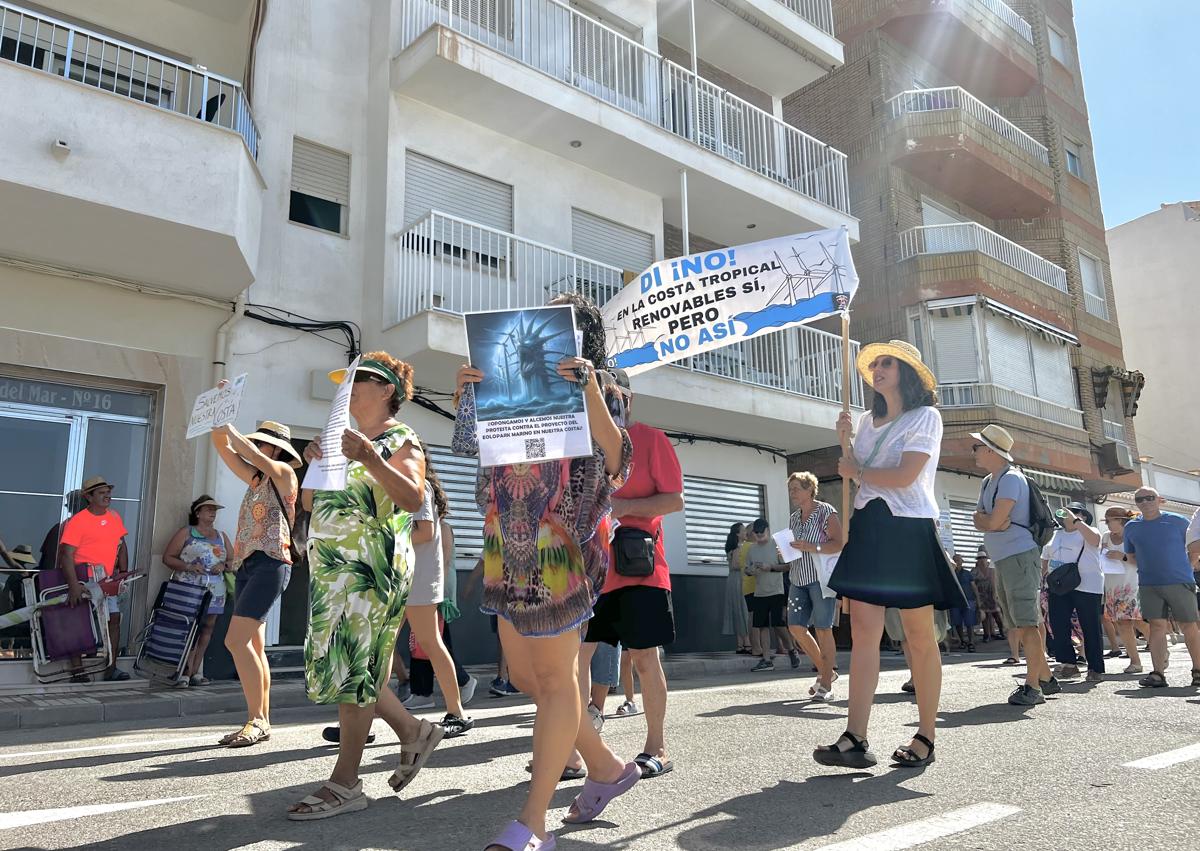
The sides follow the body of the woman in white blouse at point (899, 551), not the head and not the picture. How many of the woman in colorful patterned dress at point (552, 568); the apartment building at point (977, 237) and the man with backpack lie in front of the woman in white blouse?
1

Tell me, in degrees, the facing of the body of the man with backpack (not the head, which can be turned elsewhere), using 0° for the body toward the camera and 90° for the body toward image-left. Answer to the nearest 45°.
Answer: approximately 90°

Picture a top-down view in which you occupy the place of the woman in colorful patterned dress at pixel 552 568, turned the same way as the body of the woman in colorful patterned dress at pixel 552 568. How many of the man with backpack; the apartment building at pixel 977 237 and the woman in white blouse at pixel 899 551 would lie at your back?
3

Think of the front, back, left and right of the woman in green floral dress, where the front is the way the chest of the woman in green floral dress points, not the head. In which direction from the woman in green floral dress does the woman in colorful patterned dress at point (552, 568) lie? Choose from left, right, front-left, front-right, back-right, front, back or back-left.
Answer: left

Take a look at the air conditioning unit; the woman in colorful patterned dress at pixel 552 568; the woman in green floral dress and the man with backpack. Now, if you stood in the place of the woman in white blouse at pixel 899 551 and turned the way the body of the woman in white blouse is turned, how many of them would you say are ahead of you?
2

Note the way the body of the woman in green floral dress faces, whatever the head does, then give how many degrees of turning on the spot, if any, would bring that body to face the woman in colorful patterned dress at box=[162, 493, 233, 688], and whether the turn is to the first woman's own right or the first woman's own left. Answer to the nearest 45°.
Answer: approximately 135° to the first woman's own right

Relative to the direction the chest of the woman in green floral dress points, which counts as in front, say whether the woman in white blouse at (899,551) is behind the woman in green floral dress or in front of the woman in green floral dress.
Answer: behind

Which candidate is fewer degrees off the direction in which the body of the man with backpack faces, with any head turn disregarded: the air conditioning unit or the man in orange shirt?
the man in orange shirt

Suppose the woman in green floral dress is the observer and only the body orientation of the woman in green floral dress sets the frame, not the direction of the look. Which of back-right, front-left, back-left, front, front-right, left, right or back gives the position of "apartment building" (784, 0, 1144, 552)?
back

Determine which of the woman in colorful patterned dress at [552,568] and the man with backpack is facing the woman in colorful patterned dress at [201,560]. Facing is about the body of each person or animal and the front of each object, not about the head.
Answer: the man with backpack

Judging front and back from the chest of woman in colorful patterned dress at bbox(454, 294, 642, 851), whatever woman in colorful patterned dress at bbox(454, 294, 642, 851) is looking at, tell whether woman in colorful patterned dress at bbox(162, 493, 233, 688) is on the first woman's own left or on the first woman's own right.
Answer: on the first woman's own right

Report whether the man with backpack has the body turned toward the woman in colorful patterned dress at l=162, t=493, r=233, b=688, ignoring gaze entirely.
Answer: yes

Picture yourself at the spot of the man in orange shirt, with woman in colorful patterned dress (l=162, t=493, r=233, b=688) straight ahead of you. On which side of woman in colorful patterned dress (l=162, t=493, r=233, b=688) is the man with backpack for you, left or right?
right
